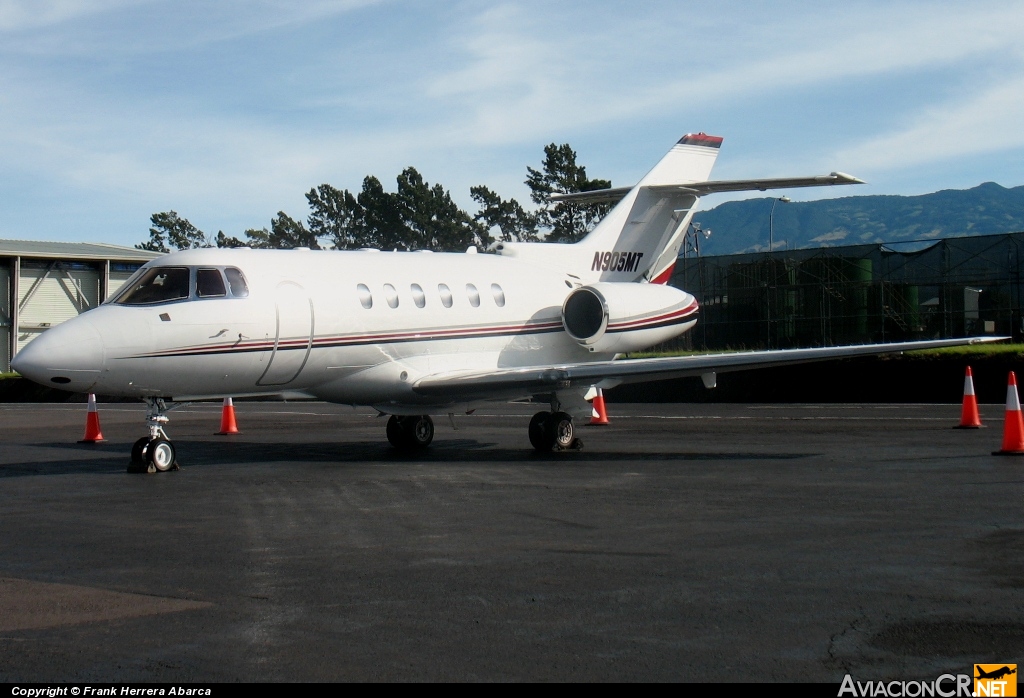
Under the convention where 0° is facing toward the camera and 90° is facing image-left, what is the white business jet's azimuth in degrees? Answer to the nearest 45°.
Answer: approximately 45°

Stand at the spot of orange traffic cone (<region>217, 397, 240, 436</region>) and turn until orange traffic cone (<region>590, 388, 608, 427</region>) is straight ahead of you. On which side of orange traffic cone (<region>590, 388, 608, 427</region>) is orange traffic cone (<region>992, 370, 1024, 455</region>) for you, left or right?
right

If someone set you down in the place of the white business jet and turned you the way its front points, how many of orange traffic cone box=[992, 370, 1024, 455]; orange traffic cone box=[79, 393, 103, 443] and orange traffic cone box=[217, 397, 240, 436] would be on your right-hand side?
2

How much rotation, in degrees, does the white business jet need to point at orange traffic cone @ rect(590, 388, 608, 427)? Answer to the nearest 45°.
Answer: approximately 180°

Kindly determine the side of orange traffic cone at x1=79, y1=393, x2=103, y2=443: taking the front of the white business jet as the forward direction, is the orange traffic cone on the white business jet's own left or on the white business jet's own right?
on the white business jet's own right

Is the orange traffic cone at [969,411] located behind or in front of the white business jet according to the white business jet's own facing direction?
behind

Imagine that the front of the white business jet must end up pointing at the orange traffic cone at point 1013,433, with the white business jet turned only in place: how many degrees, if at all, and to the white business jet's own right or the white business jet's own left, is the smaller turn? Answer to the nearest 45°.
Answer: approximately 135° to the white business jet's own left

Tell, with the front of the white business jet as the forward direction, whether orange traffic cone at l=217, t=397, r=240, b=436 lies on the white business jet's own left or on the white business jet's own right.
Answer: on the white business jet's own right
